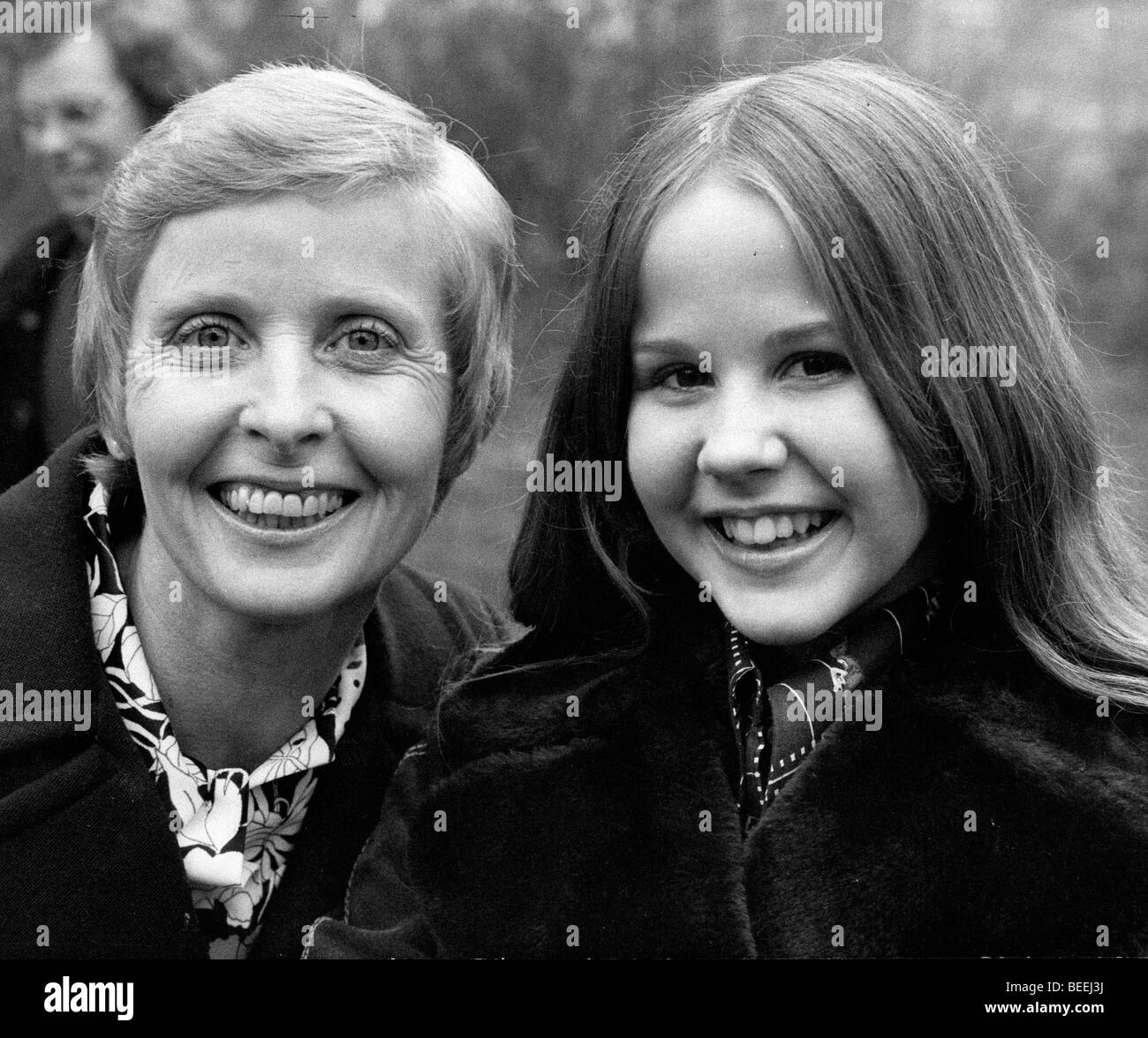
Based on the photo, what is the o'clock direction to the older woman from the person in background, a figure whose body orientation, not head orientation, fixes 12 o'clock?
The older woman is roughly at 10 o'clock from the person in background.

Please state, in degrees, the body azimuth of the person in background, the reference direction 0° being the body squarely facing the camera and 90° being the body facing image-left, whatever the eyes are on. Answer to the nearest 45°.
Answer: approximately 45°

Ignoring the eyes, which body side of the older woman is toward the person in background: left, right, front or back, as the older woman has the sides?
back

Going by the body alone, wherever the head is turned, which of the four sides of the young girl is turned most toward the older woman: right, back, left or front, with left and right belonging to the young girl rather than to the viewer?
right

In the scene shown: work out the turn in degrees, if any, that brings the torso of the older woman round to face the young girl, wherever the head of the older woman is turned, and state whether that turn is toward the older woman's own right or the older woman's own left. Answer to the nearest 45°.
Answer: approximately 90° to the older woman's own left

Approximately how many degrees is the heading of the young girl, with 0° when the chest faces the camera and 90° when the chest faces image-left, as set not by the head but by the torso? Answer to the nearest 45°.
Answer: approximately 0°

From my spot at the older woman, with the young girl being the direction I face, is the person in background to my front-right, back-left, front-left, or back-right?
back-left

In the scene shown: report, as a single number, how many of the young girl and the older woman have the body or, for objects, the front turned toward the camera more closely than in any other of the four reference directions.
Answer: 2
